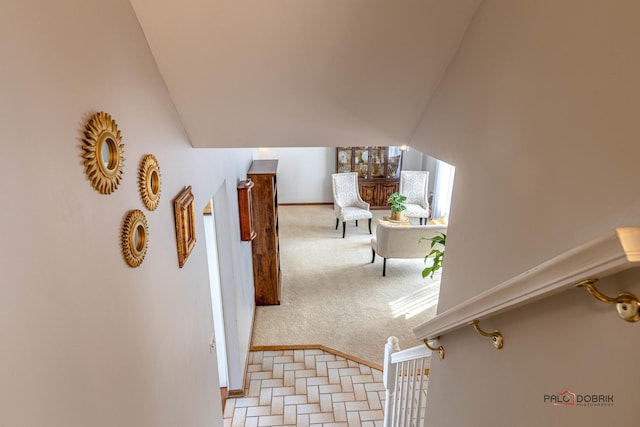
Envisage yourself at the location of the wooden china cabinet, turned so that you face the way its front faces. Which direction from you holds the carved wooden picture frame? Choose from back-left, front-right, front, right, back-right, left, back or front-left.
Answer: front

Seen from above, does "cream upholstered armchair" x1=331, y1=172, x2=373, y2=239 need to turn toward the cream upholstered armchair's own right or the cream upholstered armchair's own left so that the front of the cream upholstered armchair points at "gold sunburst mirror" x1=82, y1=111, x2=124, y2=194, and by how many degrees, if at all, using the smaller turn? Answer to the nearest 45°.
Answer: approximately 45° to the cream upholstered armchair's own right

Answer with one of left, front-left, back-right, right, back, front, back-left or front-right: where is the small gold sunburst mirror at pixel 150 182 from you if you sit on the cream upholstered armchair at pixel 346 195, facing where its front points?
front-right

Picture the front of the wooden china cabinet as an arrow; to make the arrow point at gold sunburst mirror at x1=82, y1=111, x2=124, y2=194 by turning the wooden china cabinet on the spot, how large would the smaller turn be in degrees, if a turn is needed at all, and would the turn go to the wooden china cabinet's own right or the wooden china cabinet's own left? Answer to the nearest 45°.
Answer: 0° — it already faces it

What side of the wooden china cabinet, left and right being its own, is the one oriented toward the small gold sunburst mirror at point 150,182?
front

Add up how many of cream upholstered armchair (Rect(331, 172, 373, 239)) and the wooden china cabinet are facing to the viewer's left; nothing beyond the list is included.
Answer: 0

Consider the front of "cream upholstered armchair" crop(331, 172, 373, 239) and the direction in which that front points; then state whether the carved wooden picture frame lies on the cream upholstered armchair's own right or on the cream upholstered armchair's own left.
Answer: on the cream upholstered armchair's own right

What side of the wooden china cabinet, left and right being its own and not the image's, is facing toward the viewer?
front

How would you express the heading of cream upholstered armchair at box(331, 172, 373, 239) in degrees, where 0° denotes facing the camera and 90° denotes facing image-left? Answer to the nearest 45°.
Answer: approximately 315°

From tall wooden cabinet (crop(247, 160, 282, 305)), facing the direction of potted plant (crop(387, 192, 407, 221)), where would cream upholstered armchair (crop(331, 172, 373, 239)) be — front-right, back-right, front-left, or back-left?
front-left

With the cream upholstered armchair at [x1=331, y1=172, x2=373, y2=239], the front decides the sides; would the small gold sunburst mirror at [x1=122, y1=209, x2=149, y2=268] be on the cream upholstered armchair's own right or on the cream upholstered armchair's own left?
on the cream upholstered armchair's own right

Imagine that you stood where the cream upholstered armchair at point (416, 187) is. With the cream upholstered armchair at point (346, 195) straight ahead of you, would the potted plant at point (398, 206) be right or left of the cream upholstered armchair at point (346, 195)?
left

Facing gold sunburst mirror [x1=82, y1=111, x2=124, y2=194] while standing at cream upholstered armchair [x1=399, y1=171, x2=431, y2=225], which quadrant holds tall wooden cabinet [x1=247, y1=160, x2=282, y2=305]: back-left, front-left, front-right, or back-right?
front-right

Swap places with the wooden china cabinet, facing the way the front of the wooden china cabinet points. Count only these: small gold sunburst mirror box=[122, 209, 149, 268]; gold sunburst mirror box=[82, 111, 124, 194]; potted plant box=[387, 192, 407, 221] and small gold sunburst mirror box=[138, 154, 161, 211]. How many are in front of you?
4
